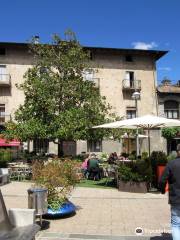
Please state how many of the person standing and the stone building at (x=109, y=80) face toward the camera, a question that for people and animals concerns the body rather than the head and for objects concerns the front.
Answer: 1

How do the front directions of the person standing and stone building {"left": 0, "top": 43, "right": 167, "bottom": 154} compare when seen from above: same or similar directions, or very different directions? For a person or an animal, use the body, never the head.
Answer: very different directions

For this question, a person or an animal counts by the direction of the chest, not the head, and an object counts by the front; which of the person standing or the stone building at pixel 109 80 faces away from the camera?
the person standing

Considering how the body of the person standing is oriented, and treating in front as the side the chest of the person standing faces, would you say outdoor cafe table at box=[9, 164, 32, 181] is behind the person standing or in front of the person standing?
in front

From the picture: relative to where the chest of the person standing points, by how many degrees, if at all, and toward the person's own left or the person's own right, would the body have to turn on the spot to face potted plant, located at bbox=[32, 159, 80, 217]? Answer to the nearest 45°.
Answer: approximately 45° to the person's own left

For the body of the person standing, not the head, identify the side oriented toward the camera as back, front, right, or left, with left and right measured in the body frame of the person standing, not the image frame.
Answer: back

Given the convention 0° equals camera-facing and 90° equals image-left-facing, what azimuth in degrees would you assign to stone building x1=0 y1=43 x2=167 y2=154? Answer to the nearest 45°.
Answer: approximately 0°

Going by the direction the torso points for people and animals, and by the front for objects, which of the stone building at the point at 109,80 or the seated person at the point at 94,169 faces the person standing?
the stone building
